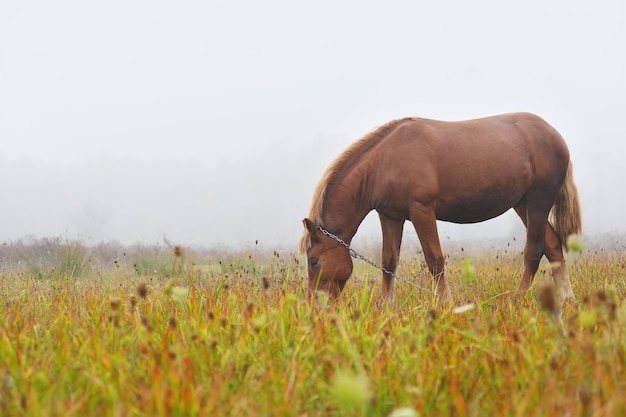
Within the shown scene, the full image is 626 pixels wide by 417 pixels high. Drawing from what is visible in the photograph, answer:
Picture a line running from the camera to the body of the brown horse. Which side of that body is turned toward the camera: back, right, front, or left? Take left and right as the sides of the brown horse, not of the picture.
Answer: left
